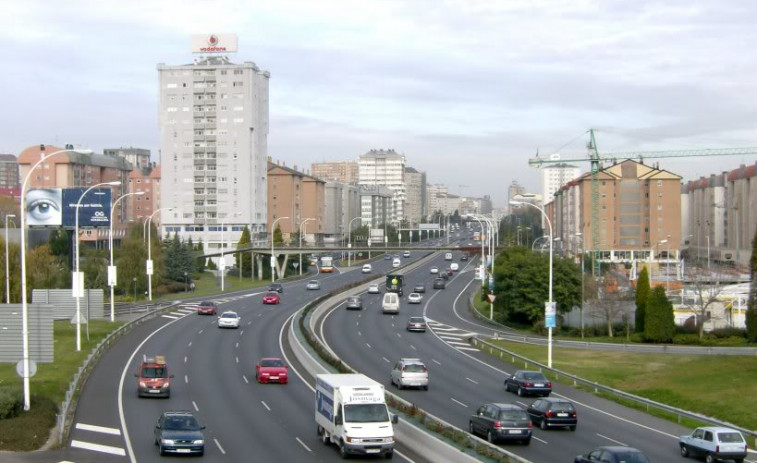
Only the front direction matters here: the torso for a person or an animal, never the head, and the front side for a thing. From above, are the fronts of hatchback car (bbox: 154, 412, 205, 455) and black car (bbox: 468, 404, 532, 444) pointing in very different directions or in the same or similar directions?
very different directions

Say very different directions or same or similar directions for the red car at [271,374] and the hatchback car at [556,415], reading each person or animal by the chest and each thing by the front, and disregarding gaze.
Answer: very different directions

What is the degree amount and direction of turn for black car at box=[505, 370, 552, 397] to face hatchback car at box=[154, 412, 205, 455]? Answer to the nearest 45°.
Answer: approximately 90° to its left

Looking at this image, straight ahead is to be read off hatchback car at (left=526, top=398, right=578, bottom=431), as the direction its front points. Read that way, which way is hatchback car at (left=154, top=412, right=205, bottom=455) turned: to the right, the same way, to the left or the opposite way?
the opposite way

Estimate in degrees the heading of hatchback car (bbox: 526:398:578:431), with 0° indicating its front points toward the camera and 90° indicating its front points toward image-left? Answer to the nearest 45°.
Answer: approximately 135°

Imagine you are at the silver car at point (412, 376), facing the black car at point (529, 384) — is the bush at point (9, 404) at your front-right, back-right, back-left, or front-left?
back-right

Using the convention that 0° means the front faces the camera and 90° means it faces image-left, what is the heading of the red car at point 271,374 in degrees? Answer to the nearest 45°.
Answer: approximately 0°

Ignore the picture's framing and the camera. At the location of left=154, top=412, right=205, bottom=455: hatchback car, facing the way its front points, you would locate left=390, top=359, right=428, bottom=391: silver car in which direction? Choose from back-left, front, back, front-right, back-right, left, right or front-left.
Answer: back-left

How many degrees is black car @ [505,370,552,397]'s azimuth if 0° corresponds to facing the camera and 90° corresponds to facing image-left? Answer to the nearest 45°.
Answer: approximately 135°

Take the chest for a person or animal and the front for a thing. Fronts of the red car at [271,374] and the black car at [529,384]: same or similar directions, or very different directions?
very different directions

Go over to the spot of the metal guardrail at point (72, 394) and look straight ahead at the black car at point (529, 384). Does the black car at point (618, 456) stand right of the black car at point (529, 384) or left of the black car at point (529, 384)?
right

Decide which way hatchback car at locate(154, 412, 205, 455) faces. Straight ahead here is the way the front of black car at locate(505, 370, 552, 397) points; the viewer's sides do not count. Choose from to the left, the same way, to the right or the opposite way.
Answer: the opposite way

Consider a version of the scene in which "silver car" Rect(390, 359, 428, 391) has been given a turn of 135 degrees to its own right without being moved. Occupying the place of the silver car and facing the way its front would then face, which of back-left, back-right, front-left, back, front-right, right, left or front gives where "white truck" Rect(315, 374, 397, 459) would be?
right

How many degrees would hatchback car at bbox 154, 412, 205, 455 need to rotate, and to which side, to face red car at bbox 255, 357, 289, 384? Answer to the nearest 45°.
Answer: approximately 180°
